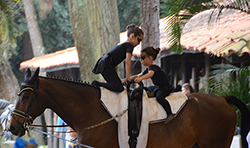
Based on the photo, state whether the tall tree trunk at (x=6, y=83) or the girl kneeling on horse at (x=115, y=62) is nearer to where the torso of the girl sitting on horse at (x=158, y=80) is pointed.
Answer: the girl kneeling on horse

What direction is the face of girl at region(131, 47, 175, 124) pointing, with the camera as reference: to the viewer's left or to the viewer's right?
to the viewer's left

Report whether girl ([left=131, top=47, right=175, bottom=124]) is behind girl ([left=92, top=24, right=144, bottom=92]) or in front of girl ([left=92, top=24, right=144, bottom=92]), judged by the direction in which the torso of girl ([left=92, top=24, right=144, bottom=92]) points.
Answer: in front

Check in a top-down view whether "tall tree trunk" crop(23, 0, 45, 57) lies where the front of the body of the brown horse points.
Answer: no

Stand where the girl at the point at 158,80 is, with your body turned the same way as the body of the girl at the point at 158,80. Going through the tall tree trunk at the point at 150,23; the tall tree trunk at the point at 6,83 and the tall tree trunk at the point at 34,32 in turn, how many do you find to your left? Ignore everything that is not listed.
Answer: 0

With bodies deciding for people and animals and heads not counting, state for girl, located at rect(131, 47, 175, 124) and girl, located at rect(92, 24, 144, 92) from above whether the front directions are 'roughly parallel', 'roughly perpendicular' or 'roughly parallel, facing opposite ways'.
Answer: roughly parallel, facing opposite ways

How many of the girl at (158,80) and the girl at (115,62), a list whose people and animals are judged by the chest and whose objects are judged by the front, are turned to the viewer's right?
1

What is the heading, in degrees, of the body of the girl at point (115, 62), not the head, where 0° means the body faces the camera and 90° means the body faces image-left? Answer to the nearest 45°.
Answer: approximately 270°

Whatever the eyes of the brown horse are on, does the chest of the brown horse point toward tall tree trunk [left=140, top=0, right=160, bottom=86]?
no

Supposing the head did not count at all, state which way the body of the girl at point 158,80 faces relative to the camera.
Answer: to the viewer's left

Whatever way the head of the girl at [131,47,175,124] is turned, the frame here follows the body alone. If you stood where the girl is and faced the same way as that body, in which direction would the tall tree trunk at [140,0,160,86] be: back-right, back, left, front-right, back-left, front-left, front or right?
right

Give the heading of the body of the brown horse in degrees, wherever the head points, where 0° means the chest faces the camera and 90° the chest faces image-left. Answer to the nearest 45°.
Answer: approximately 90°

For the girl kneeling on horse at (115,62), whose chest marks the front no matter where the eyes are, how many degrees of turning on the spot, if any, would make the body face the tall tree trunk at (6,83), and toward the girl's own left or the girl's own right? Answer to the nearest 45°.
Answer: approximately 135° to the girl's own left

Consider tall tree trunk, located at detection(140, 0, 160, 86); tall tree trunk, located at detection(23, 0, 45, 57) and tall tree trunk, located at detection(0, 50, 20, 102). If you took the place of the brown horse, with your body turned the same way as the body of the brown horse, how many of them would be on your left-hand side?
0
